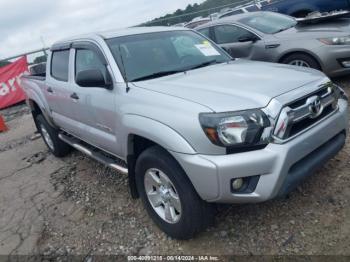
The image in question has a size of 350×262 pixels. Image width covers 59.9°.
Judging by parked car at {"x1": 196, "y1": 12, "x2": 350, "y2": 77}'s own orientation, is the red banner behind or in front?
behind

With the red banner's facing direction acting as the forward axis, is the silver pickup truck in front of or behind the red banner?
in front

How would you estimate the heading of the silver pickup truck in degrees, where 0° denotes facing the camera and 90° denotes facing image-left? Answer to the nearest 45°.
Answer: approximately 315°

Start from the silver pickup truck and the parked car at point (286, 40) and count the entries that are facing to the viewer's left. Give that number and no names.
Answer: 0

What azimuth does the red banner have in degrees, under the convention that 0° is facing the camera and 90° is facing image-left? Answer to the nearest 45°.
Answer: approximately 0°

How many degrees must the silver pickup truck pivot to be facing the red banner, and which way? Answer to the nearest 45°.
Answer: approximately 180°

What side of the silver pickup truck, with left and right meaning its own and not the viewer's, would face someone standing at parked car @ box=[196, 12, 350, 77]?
left

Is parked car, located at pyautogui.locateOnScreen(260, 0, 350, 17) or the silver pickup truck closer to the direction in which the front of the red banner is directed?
the silver pickup truck

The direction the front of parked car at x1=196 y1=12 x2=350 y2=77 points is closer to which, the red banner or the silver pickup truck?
the silver pickup truck
